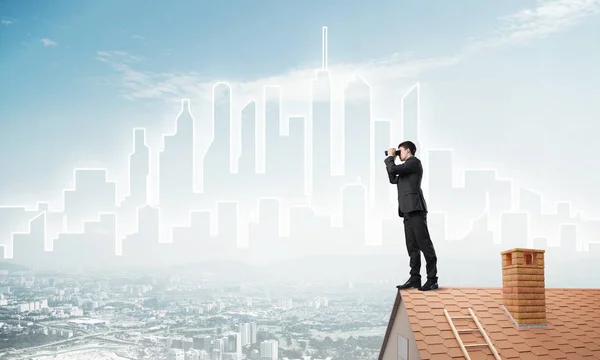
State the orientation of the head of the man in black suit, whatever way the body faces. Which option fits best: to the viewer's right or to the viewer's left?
to the viewer's left

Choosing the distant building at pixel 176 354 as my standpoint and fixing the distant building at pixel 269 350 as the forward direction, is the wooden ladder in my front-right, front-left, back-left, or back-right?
front-right

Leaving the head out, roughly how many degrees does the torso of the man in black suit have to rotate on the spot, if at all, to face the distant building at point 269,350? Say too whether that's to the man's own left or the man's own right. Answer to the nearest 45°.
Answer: approximately 90° to the man's own right

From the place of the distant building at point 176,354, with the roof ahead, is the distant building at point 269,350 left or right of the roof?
left

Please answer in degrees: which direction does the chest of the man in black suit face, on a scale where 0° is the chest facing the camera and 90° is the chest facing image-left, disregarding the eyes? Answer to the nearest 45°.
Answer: approximately 90°
